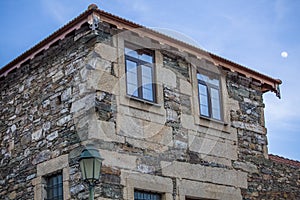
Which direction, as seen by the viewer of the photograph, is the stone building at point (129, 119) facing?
facing the viewer and to the right of the viewer

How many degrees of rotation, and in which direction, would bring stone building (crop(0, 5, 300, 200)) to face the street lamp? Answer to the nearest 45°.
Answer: approximately 45° to its right
